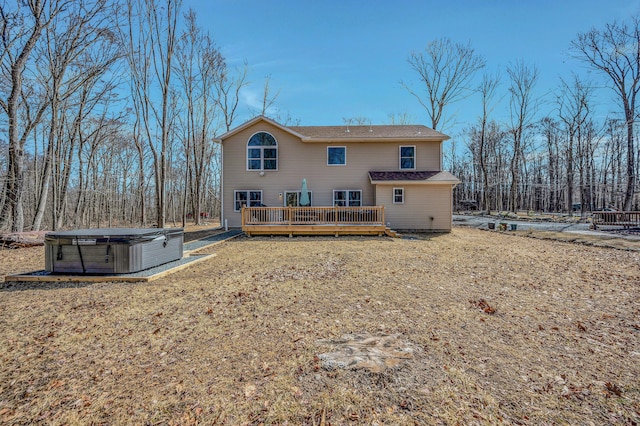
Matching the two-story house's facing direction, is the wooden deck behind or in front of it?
behind

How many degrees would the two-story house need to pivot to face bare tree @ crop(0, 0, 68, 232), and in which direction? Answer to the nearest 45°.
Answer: approximately 135° to its left

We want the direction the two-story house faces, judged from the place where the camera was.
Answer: facing away from the viewer

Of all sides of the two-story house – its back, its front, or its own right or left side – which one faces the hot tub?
back
